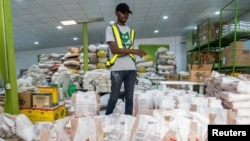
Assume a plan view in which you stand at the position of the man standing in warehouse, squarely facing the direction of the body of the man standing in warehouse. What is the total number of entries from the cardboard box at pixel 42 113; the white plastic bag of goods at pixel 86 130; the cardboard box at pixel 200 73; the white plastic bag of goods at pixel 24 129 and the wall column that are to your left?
1

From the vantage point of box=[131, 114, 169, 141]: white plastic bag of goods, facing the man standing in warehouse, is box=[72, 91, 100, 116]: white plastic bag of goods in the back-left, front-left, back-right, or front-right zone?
front-left

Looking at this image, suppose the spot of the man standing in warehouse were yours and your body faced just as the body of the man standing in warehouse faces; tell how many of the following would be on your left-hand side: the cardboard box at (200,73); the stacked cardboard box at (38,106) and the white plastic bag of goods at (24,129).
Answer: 1

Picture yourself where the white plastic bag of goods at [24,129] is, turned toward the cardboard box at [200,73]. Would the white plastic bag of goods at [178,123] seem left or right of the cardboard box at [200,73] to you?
right

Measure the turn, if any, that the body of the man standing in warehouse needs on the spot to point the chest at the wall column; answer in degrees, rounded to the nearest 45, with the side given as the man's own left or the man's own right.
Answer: approximately 135° to the man's own right

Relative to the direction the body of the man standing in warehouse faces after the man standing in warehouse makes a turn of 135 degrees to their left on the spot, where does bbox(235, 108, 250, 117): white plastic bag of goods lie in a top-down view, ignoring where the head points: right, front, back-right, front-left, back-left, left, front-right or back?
right

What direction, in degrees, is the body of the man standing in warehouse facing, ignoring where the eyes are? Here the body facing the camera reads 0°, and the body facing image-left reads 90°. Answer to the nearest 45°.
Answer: approximately 315°
